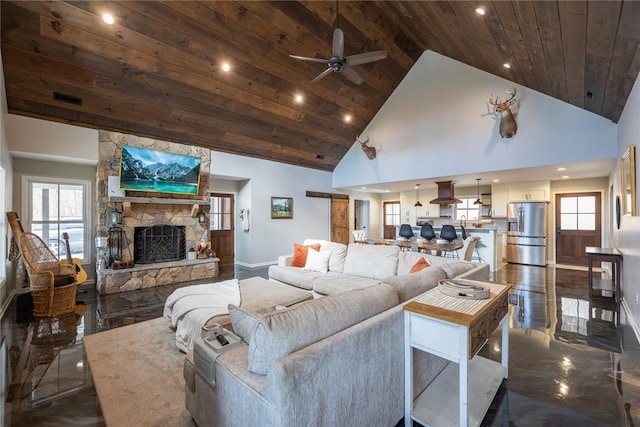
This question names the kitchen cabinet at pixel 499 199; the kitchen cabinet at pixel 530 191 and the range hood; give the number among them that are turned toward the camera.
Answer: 3

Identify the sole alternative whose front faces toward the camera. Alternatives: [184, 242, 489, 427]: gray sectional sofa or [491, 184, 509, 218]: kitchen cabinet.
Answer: the kitchen cabinet

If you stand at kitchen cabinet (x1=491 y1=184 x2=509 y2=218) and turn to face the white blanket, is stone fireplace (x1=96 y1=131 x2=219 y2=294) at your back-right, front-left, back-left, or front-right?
front-right

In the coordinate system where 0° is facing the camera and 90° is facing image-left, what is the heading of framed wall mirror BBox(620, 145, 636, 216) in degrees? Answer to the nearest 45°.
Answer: approximately 90°

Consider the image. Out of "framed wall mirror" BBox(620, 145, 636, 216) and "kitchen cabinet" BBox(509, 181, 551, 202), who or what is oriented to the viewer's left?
the framed wall mirror

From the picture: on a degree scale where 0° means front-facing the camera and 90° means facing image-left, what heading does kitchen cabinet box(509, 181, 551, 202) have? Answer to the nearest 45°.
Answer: approximately 0°

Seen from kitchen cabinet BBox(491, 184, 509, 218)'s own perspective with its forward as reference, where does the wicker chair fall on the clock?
The wicker chair is roughly at 1 o'clock from the kitchen cabinet.

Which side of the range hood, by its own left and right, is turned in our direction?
front

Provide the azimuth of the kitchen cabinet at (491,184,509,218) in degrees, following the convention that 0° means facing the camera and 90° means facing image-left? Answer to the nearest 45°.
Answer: approximately 0°

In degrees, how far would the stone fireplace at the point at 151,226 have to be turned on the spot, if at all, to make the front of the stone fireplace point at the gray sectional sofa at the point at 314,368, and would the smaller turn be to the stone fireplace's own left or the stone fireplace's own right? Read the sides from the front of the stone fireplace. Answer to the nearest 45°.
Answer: approximately 45° to the stone fireplace's own right

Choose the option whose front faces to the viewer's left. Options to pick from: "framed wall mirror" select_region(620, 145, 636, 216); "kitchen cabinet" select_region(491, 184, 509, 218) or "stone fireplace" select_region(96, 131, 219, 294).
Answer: the framed wall mirror

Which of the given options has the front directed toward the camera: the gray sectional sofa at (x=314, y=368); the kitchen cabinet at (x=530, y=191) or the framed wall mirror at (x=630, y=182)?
the kitchen cabinet

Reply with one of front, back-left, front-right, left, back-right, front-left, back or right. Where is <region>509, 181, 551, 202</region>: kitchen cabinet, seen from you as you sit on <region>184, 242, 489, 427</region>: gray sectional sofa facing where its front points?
right

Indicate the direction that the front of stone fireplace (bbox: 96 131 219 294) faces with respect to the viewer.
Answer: facing the viewer and to the right of the viewer

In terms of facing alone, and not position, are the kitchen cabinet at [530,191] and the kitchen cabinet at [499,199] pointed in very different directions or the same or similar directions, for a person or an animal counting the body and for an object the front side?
same or similar directions

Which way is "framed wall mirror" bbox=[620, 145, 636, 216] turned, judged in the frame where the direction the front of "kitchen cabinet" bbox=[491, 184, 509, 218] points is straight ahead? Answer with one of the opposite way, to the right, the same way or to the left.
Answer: to the right

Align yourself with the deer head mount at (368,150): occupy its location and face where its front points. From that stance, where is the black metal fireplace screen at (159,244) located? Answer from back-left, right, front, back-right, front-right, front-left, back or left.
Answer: front

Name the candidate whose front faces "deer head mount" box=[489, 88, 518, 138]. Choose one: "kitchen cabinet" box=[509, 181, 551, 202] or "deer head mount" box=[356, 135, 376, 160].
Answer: the kitchen cabinet

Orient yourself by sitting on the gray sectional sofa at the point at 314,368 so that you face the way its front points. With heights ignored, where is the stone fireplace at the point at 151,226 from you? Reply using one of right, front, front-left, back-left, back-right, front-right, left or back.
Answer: front

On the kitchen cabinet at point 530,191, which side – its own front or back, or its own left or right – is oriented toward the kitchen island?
front
